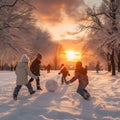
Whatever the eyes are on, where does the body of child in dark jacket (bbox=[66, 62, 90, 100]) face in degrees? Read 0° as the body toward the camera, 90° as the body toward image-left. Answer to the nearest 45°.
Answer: approximately 135°
